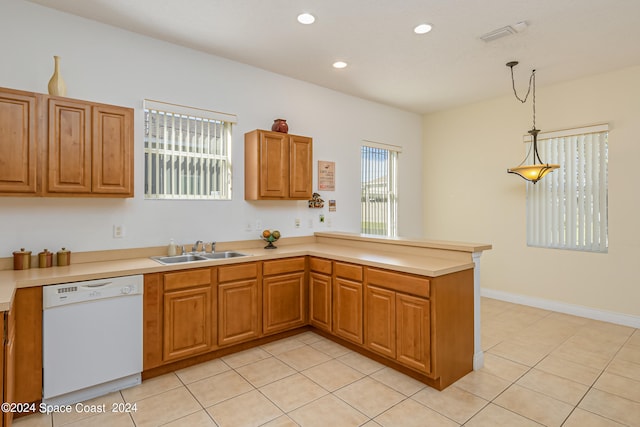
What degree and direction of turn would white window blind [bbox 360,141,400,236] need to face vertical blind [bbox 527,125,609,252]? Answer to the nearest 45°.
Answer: approximately 45° to its left

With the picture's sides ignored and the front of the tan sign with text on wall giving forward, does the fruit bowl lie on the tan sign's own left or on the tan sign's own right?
on the tan sign's own right

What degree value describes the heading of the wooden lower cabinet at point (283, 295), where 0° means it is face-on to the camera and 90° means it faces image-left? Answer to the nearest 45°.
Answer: approximately 315°

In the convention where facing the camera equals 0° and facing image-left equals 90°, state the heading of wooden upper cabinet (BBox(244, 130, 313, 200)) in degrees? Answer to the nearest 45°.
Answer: approximately 315°
